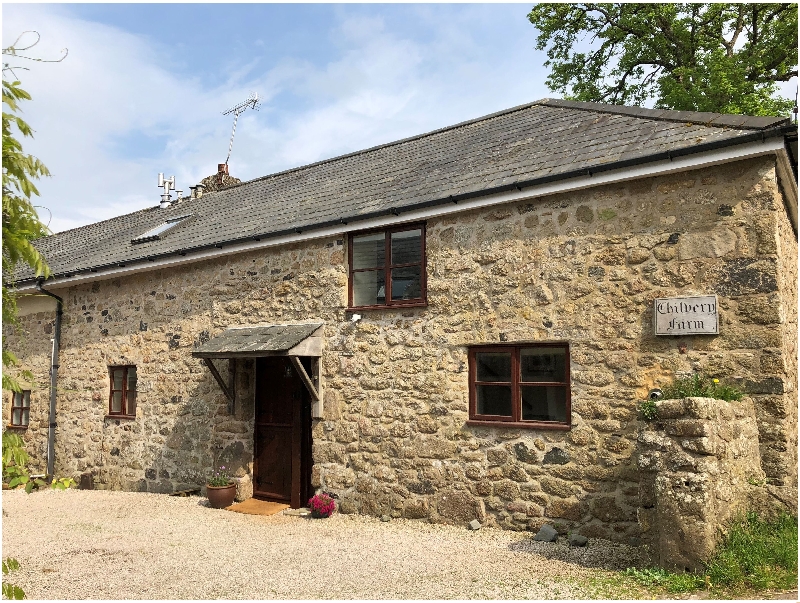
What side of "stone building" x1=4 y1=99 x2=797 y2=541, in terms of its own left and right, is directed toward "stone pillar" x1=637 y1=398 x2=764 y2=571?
left

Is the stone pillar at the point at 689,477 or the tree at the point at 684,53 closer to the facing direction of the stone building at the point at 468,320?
the stone pillar

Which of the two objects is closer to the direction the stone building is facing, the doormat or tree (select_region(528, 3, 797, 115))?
the doormat

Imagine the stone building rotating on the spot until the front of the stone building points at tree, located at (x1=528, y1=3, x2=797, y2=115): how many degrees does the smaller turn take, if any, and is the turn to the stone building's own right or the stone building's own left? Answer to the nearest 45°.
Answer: approximately 180°

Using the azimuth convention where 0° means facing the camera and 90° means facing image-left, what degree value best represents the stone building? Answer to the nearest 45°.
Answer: approximately 45°
